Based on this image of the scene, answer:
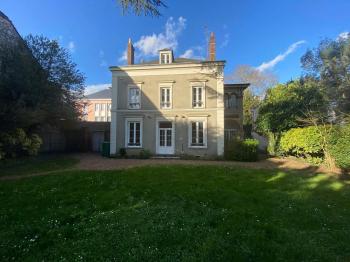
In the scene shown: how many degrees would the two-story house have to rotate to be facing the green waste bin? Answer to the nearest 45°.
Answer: approximately 90° to its right

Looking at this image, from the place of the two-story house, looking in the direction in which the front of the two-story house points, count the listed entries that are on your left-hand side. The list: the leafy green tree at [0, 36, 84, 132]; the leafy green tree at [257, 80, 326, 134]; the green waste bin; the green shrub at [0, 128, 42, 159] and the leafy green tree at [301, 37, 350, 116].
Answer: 2

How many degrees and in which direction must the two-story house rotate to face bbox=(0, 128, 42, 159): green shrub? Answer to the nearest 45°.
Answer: approximately 45° to its right

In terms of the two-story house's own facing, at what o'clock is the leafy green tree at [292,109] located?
The leafy green tree is roughly at 9 o'clock from the two-story house.

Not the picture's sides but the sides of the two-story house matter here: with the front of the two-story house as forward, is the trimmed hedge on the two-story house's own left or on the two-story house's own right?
on the two-story house's own left

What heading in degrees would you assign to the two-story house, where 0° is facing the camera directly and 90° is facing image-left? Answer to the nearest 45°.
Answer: approximately 0°

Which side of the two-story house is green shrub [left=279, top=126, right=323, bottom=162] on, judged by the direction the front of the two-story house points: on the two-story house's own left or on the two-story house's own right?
on the two-story house's own left

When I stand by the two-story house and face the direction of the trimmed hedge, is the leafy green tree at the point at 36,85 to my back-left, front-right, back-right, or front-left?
back-right

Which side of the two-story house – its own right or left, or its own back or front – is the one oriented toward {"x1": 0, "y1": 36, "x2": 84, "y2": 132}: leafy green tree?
right
